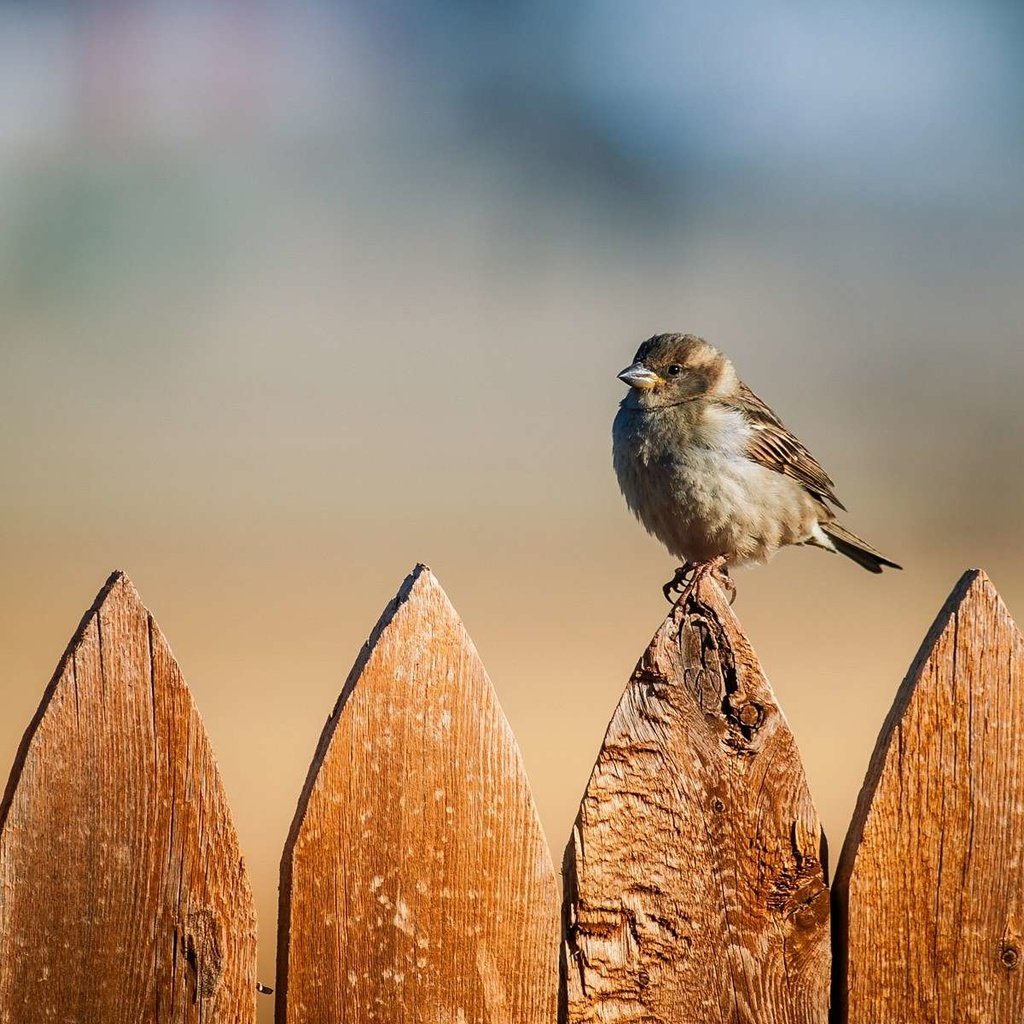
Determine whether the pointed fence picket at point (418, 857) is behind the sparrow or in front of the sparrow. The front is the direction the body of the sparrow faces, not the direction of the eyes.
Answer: in front

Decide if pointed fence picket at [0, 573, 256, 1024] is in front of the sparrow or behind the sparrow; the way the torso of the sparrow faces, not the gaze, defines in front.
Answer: in front

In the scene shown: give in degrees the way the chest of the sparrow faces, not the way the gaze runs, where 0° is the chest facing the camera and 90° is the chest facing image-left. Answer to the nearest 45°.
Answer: approximately 45°
